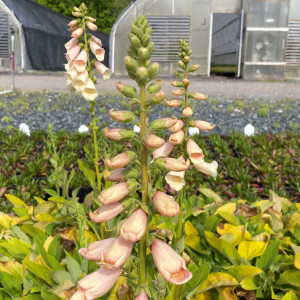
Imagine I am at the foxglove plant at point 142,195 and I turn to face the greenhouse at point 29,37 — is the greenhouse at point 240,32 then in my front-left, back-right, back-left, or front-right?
front-right

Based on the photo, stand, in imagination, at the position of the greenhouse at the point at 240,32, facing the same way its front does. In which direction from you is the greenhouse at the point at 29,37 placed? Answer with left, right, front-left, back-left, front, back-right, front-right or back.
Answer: right

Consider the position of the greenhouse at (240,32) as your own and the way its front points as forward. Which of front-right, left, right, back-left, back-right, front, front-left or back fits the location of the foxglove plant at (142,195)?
front

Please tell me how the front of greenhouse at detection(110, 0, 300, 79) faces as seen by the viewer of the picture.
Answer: facing the viewer

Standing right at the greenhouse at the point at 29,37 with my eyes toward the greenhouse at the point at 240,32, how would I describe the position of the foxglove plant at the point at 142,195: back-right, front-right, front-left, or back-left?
front-right

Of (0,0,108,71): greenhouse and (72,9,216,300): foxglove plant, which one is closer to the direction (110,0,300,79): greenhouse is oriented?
the foxglove plant
